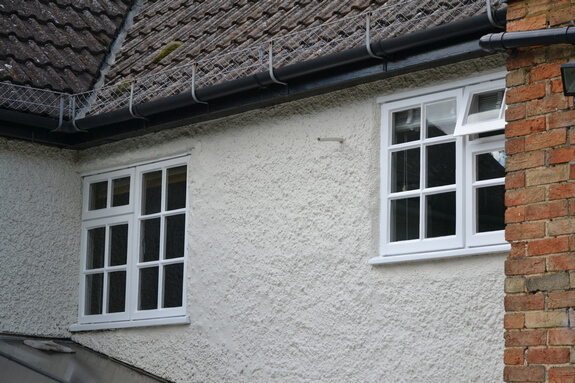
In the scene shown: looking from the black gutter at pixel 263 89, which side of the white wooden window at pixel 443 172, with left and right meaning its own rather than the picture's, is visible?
right

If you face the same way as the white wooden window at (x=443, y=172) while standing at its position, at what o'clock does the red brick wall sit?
The red brick wall is roughly at 10 o'clock from the white wooden window.

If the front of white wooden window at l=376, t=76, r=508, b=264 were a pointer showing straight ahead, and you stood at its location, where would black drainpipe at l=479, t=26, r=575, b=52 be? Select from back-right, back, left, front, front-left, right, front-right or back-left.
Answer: front-left

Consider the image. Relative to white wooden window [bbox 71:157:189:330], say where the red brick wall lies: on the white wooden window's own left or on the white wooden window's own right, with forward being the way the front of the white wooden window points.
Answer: on the white wooden window's own left

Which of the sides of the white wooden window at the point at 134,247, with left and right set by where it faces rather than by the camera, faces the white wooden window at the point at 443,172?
left

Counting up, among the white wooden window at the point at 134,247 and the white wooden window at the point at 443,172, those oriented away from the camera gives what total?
0

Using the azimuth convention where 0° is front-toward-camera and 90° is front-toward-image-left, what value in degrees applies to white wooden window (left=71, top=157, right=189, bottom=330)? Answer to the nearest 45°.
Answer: approximately 45°

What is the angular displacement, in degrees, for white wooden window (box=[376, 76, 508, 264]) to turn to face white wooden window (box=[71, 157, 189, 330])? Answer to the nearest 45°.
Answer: approximately 90° to its right
